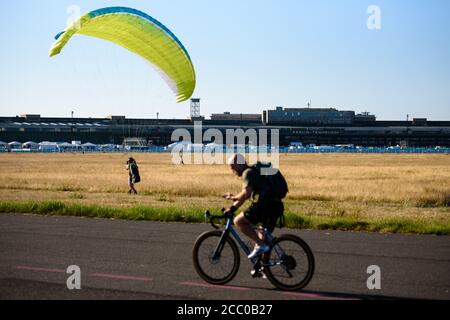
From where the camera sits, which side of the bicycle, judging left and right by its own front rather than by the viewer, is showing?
left

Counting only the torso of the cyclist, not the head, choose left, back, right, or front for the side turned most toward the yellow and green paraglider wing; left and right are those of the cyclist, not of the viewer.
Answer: right

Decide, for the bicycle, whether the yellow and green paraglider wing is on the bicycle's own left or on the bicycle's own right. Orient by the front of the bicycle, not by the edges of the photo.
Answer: on the bicycle's own right

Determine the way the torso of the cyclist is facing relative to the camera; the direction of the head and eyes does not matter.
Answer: to the viewer's left

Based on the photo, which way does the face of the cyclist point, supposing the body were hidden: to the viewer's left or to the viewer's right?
to the viewer's left
